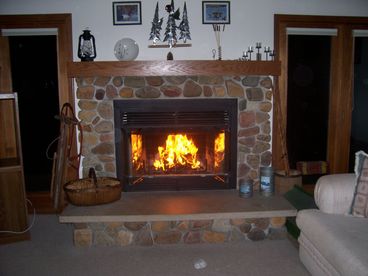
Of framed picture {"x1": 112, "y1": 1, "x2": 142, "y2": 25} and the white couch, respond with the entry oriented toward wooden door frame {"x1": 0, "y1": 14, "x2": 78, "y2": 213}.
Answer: the white couch

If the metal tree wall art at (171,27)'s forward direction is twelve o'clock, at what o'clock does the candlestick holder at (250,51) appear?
The candlestick holder is roughly at 9 o'clock from the metal tree wall art.

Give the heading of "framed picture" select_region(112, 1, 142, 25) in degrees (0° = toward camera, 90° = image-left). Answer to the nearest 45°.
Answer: approximately 0°

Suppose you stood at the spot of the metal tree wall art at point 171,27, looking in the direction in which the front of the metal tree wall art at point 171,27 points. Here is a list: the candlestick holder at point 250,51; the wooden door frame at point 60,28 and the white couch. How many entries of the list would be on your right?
1

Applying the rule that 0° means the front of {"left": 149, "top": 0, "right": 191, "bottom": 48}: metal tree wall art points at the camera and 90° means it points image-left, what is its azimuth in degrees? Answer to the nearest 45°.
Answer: approximately 0°

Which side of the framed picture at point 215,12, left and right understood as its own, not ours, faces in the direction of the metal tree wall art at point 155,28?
right

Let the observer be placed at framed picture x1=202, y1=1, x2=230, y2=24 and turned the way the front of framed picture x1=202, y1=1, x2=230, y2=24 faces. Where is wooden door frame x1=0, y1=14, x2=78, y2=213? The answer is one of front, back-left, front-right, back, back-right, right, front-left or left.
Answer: right
